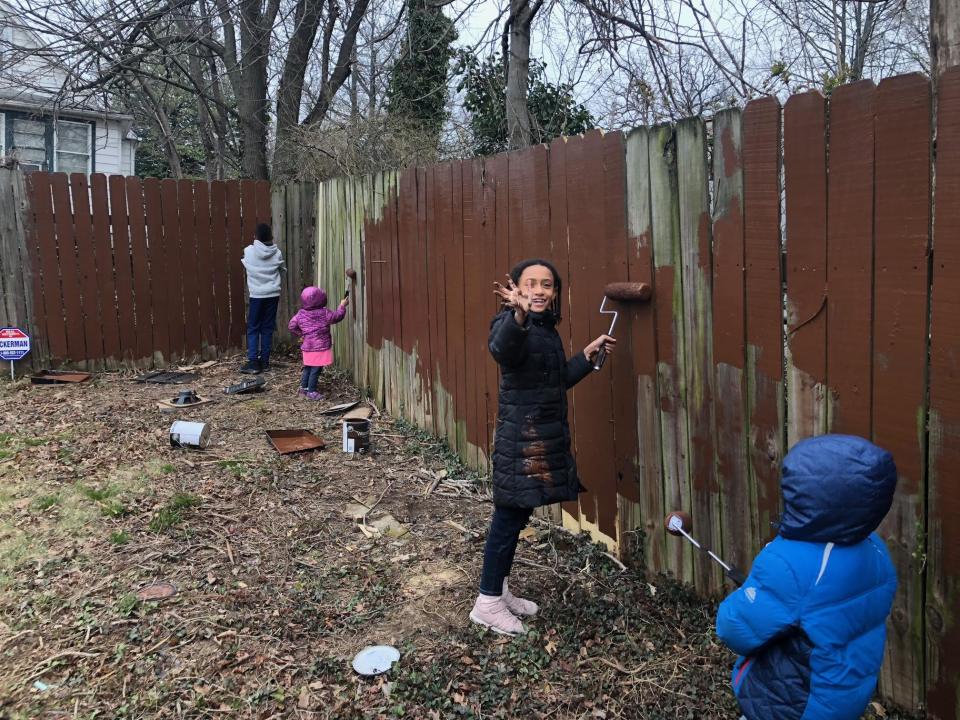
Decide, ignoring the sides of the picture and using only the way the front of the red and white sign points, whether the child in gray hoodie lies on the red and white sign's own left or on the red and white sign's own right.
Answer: on the red and white sign's own left

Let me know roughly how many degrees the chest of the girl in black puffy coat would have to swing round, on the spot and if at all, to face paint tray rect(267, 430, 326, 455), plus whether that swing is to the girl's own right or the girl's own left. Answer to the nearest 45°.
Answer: approximately 180°

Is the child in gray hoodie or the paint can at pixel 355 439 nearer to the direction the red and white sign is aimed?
the paint can

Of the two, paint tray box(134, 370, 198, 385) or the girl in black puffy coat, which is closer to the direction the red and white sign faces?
the girl in black puffy coat

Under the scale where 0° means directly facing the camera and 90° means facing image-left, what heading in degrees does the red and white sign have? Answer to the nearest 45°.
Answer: approximately 0°

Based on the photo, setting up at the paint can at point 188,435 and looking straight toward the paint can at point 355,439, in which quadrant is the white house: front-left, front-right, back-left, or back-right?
back-left

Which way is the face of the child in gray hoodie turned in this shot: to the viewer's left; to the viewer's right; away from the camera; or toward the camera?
away from the camera

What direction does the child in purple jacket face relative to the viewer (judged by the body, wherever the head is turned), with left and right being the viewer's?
facing away from the viewer and to the right of the viewer

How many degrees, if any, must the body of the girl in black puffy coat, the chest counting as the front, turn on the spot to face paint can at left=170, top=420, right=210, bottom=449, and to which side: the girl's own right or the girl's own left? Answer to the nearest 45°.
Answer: approximately 180°
